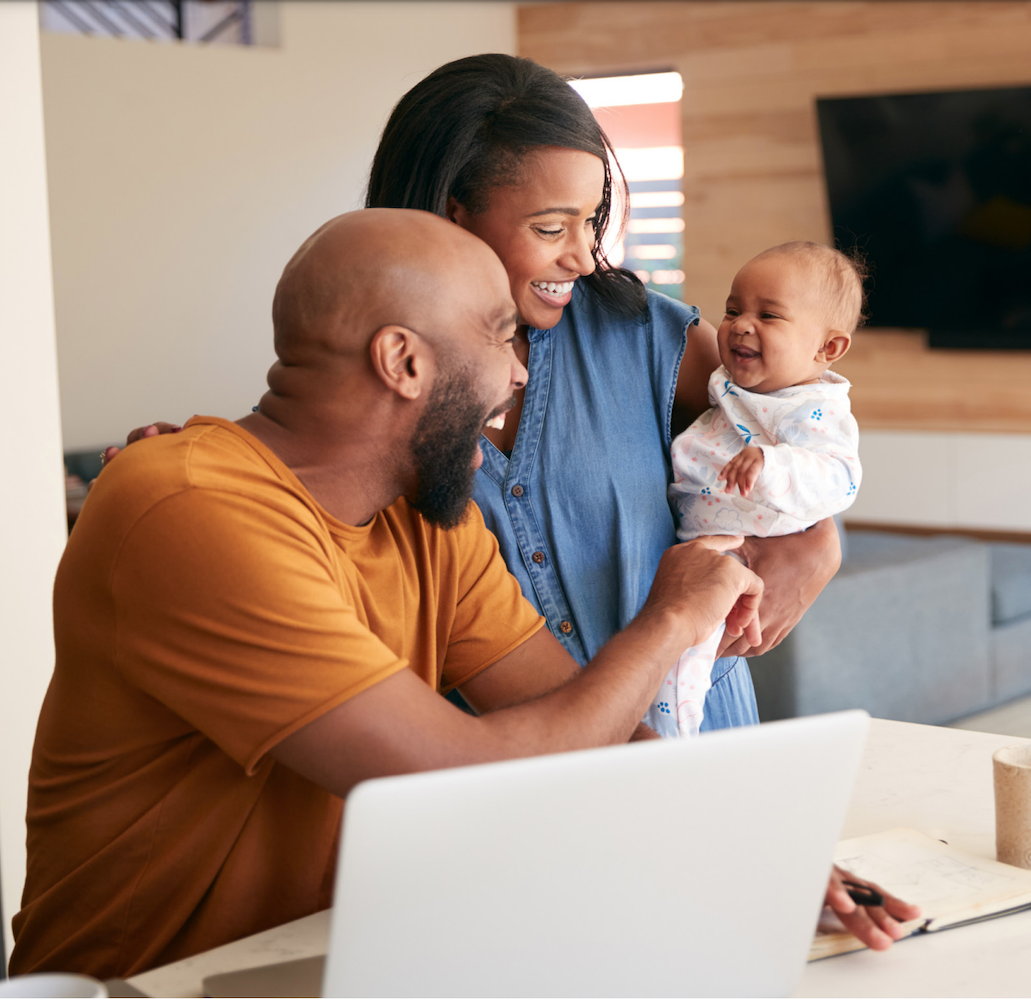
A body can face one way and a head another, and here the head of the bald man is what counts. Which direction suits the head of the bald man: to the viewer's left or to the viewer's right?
to the viewer's right

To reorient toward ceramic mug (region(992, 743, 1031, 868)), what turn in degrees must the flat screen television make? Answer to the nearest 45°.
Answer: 0° — it already faces it

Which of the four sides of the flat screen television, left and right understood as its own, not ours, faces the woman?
front

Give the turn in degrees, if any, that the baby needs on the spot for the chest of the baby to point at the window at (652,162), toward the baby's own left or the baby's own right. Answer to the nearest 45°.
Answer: approximately 135° to the baby's own right

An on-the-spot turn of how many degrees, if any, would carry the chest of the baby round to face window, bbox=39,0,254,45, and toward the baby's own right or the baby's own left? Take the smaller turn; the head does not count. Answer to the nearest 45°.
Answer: approximately 90° to the baby's own right

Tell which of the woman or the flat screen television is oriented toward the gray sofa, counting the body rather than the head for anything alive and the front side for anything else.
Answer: the flat screen television

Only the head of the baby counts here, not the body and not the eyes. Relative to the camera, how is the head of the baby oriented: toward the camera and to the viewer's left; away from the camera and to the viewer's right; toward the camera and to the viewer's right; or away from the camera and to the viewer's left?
toward the camera and to the viewer's left

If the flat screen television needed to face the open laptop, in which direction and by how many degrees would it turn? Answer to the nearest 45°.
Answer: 0° — it already faces it

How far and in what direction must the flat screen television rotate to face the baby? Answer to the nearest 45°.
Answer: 0° — it already faces them

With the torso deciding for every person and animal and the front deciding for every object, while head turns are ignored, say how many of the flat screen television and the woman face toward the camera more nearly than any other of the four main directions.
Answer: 2

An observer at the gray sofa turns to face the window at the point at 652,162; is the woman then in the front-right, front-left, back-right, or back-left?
back-left
